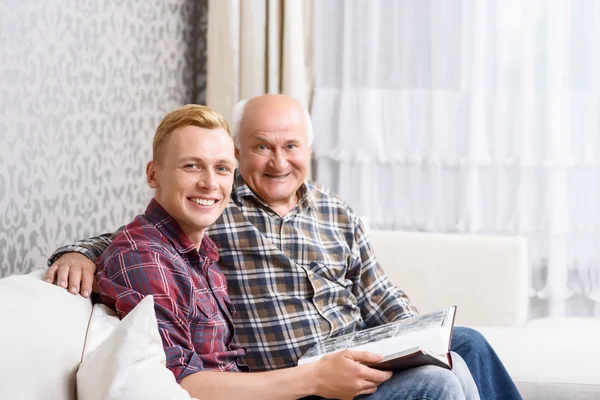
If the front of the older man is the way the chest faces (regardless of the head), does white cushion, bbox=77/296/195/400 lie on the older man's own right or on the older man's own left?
on the older man's own right

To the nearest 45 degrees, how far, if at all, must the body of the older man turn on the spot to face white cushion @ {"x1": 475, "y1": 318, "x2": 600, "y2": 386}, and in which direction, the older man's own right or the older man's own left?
approximately 45° to the older man's own left

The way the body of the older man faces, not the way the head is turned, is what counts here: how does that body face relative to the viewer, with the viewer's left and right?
facing the viewer and to the right of the viewer

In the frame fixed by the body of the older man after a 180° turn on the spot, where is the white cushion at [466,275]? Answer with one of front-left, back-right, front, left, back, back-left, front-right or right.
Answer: right

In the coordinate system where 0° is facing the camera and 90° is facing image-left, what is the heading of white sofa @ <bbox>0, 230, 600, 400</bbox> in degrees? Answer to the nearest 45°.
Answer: approximately 0°
